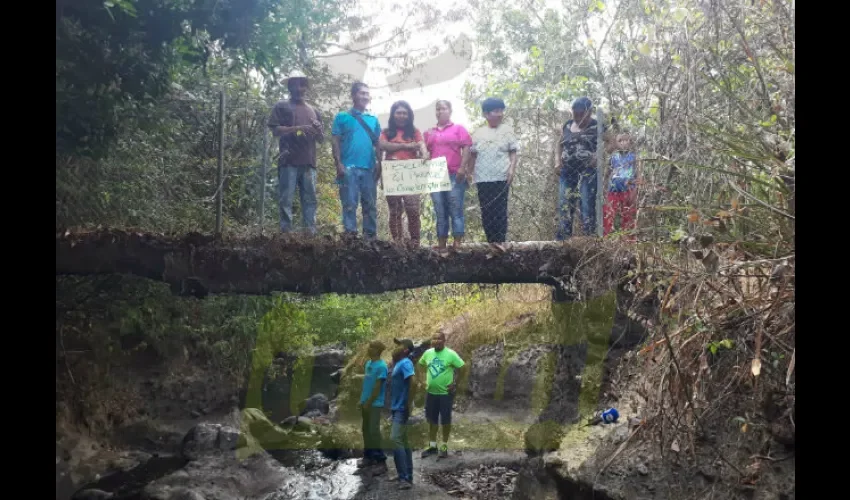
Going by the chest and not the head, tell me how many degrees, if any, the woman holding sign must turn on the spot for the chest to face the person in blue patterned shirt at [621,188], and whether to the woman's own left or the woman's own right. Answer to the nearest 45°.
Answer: approximately 90° to the woman's own left

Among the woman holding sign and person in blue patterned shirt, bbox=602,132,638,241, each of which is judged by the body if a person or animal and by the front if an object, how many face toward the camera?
2

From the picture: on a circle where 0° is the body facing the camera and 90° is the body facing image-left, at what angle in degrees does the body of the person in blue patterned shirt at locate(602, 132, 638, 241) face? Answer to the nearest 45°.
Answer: approximately 0°

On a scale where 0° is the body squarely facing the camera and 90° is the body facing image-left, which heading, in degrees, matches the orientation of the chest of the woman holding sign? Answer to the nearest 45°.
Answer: approximately 0°
